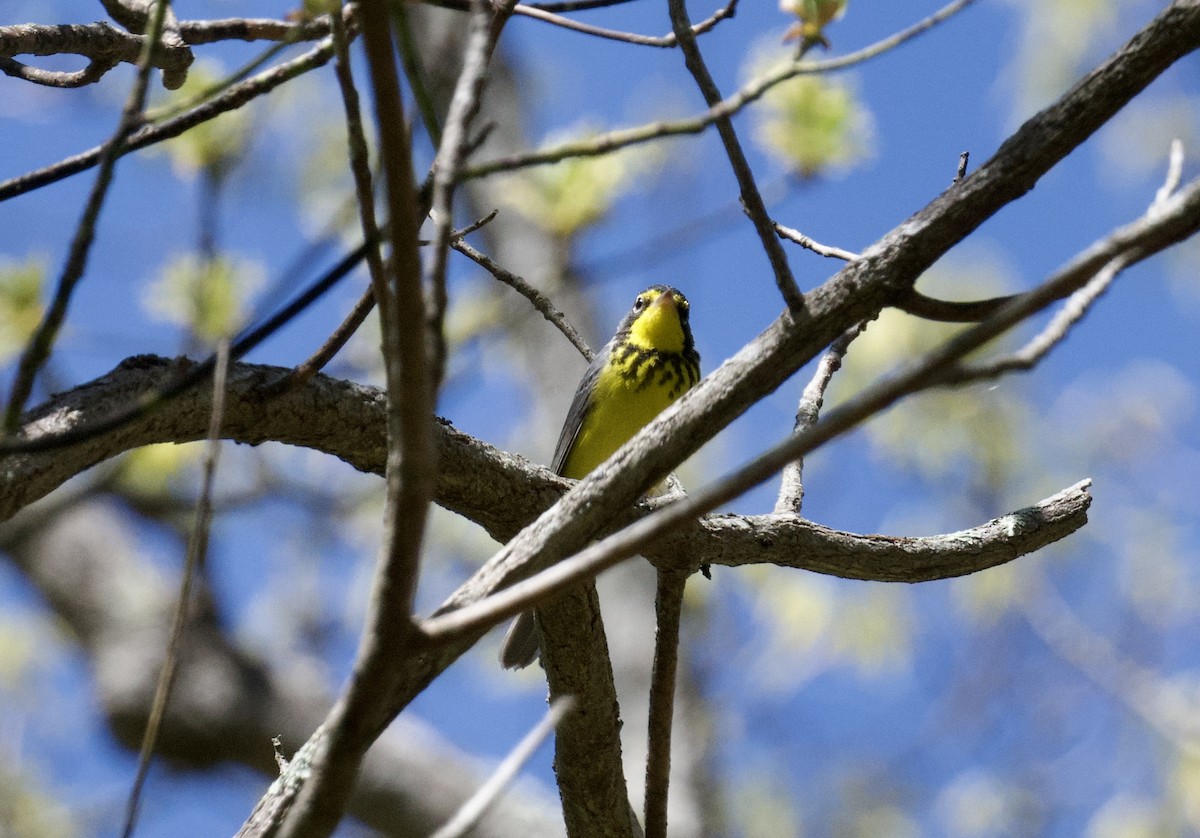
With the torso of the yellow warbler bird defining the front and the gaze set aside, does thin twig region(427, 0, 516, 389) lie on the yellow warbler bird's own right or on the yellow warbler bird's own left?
on the yellow warbler bird's own right

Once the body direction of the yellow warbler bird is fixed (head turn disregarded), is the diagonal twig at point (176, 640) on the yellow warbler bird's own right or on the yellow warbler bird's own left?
on the yellow warbler bird's own right

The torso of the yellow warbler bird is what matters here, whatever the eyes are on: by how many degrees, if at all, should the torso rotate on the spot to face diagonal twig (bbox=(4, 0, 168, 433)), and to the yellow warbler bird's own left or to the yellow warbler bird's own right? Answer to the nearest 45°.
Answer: approximately 45° to the yellow warbler bird's own right

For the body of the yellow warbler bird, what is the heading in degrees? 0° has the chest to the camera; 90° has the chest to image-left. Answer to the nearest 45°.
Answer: approximately 315°
